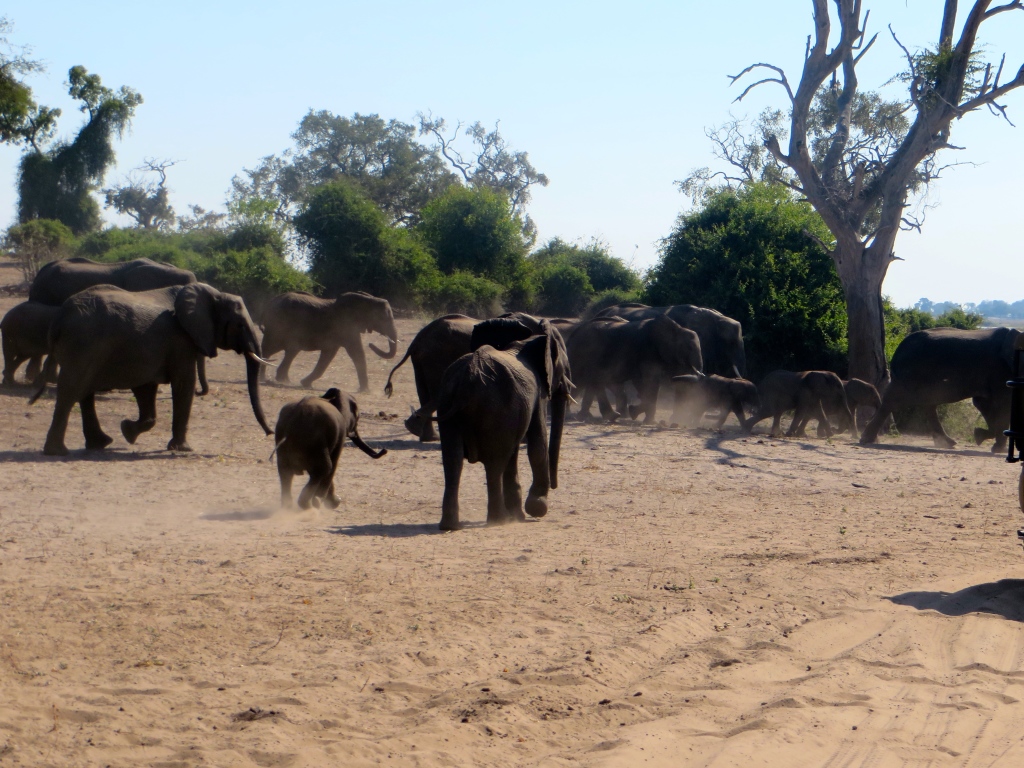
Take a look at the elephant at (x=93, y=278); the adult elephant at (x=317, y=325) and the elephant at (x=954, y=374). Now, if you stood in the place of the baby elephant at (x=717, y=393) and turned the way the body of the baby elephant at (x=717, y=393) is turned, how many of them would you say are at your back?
2

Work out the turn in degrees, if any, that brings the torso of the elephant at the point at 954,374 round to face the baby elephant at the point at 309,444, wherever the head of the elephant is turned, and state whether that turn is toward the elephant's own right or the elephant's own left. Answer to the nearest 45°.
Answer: approximately 135° to the elephant's own right

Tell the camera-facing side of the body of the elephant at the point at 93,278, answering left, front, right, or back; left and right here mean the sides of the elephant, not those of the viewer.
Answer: right

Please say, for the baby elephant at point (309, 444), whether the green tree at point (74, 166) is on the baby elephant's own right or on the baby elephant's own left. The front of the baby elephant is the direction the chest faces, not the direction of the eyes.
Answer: on the baby elephant's own left

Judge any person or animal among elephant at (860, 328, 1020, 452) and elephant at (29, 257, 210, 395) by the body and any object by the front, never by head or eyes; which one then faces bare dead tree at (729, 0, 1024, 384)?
elephant at (29, 257, 210, 395)

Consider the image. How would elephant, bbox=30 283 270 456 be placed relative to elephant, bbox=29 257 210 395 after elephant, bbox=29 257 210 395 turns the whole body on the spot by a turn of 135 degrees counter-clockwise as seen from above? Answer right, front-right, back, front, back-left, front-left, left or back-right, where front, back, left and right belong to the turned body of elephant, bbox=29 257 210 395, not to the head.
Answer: back-left

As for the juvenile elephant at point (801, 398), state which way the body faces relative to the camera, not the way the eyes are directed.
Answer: to the viewer's right

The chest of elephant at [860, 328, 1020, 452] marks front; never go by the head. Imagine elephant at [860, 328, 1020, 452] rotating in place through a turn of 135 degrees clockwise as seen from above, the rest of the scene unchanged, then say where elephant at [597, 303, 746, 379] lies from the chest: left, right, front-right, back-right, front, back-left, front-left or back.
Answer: right

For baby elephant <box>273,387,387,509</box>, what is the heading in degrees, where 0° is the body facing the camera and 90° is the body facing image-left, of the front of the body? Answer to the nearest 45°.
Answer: approximately 225°

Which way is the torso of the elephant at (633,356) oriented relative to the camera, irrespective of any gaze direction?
to the viewer's right

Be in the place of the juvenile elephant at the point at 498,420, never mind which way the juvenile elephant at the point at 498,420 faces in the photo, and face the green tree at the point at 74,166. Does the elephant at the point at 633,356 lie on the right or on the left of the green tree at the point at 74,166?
right

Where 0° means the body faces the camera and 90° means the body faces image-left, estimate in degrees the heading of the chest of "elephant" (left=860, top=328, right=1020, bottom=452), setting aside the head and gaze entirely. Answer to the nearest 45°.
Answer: approximately 270°

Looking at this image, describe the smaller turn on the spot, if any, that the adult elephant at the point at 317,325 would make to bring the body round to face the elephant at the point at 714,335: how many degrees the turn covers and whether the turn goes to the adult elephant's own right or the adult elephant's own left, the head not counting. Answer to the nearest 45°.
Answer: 0° — it already faces it

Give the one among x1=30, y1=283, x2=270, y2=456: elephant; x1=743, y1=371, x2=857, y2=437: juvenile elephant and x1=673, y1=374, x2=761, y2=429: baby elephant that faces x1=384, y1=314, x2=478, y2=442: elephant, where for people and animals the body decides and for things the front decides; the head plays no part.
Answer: x1=30, y1=283, x2=270, y2=456: elephant
